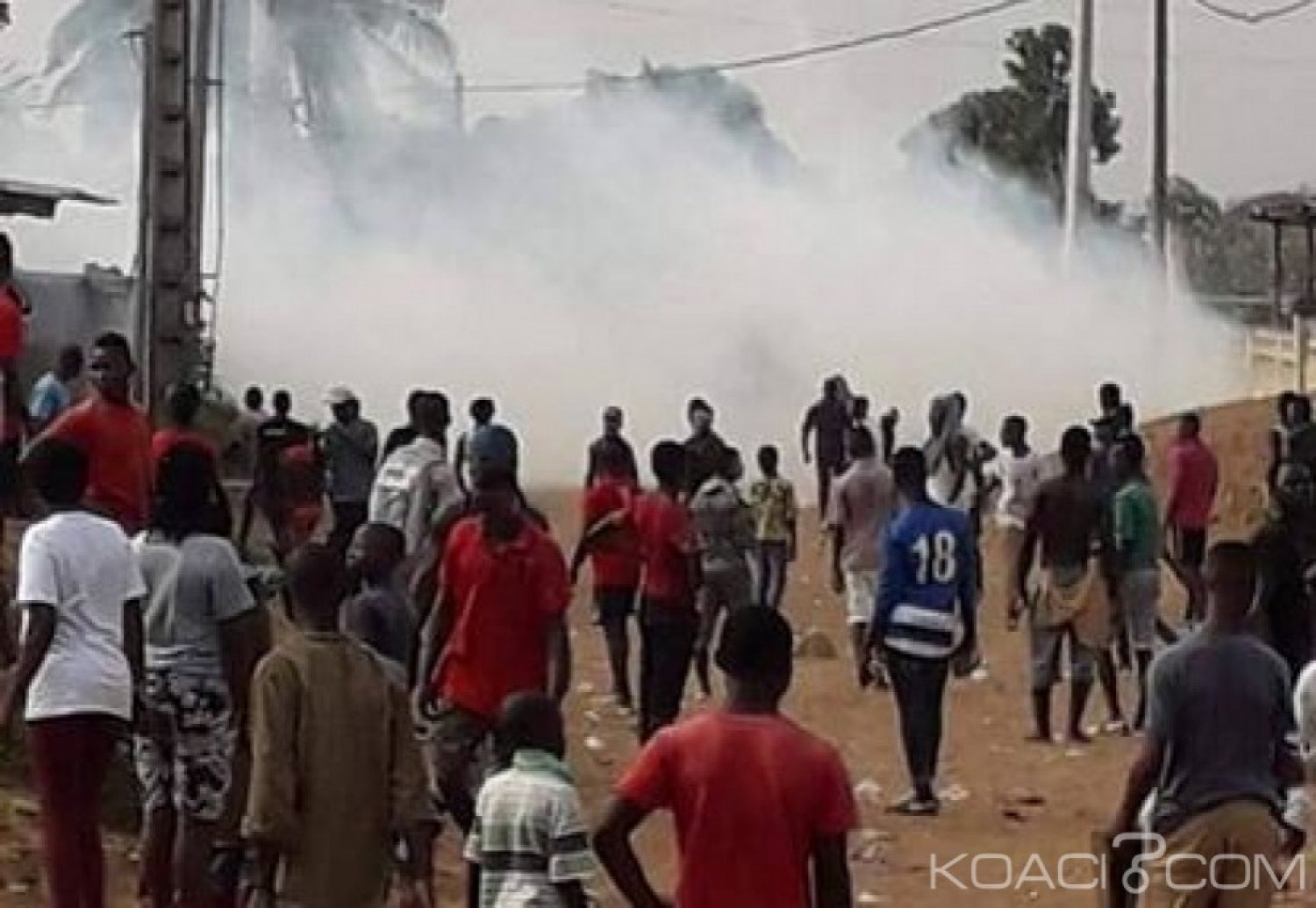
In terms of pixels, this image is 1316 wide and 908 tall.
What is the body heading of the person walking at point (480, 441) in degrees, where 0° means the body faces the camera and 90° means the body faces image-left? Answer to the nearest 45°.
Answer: approximately 180°

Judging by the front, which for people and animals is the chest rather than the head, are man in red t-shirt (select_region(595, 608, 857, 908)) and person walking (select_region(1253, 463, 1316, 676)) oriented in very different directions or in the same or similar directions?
same or similar directions

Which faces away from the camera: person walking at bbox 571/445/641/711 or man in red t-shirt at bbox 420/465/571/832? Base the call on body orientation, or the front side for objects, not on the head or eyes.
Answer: the person walking

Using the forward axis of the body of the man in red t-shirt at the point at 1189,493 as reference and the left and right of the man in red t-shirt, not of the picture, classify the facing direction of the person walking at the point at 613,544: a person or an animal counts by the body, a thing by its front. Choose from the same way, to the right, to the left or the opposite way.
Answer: the same way

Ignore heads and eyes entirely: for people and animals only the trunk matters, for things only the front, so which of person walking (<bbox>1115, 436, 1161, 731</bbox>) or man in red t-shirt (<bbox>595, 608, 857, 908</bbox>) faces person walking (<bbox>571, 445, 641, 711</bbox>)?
the man in red t-shirt

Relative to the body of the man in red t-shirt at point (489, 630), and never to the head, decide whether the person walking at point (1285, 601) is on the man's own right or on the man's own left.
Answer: on the man's own left

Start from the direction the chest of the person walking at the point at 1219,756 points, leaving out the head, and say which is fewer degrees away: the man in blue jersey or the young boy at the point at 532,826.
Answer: the man in blue jersey

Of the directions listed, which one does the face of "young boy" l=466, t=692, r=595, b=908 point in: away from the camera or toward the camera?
away from the camera

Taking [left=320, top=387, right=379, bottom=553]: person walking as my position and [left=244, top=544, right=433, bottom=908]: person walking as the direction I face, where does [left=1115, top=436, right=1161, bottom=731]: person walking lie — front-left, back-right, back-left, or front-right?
front-left

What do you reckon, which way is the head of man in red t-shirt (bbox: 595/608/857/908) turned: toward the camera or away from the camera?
away from the camera

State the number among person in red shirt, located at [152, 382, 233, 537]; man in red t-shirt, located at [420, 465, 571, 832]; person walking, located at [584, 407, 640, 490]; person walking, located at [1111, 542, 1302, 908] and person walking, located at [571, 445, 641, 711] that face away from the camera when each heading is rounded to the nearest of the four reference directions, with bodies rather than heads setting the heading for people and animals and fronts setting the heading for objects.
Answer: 2

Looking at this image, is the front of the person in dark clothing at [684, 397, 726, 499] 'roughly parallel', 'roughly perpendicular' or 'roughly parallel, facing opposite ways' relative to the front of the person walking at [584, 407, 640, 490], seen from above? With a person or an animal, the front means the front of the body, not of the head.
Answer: roughly parallel

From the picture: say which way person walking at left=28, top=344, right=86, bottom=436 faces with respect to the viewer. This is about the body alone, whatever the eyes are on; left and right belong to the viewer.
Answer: facing away from the viewer and to the right of the viewer
